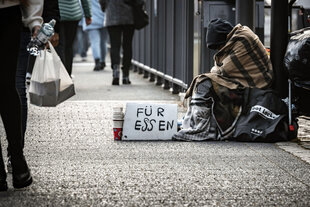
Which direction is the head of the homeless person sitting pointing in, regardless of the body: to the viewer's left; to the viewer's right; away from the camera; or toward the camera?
to the viewer's left

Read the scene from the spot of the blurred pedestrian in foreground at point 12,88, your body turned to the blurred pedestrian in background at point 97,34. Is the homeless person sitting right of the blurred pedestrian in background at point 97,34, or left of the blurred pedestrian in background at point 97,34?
right

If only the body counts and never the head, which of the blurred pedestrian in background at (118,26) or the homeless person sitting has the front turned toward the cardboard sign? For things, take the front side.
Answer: the homeless person sitting

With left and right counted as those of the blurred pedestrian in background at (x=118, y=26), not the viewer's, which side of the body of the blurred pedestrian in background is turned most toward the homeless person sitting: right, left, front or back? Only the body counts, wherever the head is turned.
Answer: back

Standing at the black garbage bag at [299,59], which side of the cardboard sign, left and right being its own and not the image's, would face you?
left

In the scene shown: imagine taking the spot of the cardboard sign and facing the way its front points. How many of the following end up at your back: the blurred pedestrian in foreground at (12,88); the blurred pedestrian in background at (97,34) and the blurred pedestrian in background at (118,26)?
2

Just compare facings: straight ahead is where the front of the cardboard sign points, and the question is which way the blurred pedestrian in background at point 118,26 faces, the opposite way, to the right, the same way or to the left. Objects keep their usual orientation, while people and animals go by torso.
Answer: the opposite way

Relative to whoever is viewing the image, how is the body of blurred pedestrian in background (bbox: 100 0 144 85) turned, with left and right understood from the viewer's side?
facing away from the viewer
